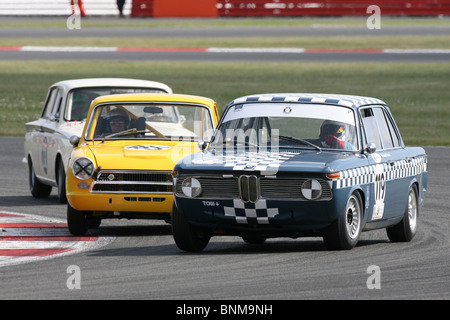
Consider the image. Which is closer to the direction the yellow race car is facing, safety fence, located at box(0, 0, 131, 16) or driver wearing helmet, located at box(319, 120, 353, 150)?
the driver wearing helmet

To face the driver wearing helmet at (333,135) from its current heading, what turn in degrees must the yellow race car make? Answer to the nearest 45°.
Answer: approximately 45° to its left

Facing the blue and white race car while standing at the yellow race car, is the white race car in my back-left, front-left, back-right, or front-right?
back-left

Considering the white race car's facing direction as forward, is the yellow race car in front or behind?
in front

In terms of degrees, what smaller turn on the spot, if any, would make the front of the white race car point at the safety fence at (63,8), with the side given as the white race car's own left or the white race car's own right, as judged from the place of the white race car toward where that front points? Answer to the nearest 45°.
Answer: approximately 180°

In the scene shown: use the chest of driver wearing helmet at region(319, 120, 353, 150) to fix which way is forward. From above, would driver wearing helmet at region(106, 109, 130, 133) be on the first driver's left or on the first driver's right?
on the first driver's right

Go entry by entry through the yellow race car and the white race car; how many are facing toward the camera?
2

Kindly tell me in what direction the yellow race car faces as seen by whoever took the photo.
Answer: facing the viewer

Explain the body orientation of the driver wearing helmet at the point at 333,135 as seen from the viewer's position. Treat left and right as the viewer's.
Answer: facing the viewer and to the left of the viewer

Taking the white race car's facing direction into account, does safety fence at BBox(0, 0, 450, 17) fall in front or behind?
behind

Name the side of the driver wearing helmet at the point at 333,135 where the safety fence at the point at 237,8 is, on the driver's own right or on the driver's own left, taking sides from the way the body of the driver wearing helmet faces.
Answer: on the driver's own right

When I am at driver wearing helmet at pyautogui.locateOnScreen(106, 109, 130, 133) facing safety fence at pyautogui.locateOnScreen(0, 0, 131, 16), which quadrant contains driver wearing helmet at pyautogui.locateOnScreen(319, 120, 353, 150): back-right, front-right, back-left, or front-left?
back-right
